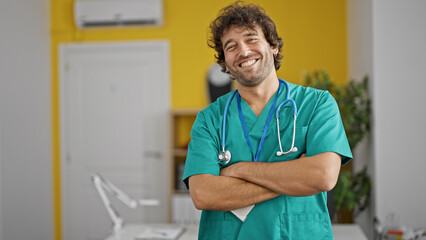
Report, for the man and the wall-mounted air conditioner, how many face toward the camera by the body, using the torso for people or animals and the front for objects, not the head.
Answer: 2

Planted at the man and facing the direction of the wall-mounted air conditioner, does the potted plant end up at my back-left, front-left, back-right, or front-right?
front-right

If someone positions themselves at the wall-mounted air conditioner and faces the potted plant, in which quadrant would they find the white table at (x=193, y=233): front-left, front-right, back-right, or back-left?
front-right

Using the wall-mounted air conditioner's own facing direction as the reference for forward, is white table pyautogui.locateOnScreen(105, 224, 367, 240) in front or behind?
in front

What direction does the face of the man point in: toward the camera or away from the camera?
toward the camera

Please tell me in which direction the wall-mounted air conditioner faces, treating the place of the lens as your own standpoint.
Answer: facing the viewer

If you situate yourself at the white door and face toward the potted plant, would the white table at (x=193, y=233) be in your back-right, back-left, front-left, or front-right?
front-right

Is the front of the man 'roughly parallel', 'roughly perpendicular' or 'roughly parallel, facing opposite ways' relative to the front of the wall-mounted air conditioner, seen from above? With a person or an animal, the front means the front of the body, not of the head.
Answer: roughly parallel

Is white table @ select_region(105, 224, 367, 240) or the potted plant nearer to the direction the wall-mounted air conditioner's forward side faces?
the white table

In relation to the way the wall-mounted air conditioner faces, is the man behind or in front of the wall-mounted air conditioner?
in front

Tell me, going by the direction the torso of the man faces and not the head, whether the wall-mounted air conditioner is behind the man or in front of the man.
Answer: behind
